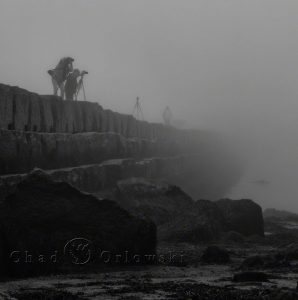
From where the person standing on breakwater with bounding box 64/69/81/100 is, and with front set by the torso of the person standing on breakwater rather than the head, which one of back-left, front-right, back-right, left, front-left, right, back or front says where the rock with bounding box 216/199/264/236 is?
front-right

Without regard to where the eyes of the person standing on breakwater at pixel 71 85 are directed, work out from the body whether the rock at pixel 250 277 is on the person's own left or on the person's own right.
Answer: on the person's own right

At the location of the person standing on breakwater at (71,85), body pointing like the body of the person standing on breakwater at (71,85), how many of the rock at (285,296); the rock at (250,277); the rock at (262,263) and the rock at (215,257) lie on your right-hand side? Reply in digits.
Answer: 4

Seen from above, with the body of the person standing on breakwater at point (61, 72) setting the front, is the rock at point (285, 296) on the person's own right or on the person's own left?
on the person's own right

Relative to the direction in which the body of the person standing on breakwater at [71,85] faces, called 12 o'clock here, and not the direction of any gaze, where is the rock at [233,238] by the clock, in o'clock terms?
The rock is roughly at 2 o'clock from the person standing on breakwater.

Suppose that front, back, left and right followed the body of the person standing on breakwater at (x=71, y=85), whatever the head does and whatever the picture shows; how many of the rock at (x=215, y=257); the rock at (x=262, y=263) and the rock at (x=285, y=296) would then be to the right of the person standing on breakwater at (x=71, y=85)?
3

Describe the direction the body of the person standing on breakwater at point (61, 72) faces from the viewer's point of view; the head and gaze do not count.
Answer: to the viewer's right

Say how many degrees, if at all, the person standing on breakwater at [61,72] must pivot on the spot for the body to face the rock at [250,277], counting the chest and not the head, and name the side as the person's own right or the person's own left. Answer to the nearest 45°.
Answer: approximately 90° to the person's own right

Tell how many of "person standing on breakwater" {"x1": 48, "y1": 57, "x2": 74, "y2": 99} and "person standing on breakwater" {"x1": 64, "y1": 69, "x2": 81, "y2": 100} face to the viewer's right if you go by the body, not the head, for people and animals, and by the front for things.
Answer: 2

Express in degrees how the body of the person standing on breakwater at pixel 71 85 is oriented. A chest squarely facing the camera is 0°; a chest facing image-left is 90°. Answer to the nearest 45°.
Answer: approximately 270°
